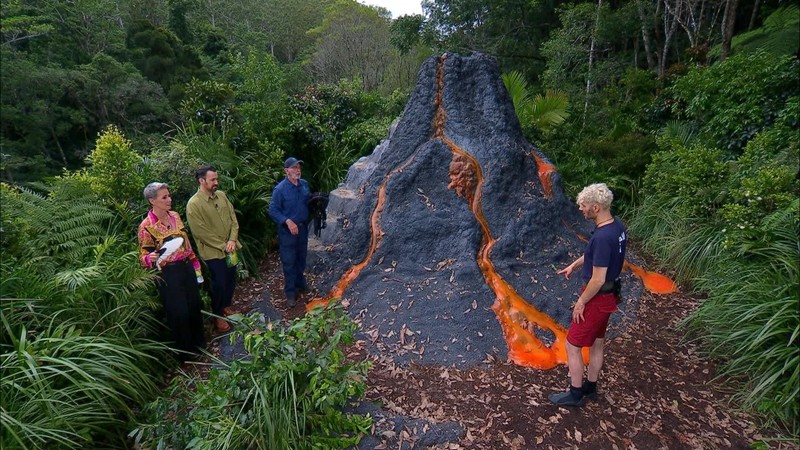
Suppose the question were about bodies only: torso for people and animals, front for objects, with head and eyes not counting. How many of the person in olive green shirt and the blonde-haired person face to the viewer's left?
1

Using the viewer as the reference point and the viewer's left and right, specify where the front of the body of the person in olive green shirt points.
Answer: facing the viewer and to the right of the viewer

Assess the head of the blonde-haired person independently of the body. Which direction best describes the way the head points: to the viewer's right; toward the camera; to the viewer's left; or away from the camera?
to the viewer's left

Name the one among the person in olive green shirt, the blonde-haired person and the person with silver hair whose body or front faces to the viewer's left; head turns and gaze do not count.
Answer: the blonde-haired person

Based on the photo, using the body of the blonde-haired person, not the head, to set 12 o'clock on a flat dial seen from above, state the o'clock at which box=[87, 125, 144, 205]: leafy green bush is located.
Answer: The leafy green bush is roughly at 12 o'clock from the blonde-haired person.

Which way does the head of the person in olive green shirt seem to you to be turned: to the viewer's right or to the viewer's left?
to the viewer's right

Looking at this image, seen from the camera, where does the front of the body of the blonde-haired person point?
to the viewer's left

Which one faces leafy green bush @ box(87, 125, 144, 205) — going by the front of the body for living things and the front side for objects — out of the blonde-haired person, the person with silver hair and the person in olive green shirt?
the blonde-haired person

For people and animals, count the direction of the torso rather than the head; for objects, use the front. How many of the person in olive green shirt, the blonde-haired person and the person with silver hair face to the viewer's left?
1

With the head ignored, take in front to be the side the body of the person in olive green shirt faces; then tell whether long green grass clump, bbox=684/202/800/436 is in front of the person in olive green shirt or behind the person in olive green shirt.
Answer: in front

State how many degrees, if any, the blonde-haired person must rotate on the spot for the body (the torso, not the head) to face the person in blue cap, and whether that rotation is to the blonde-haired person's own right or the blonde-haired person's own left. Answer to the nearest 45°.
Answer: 0° — they already face them

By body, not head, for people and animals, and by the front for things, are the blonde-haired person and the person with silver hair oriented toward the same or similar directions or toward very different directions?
very different directions
